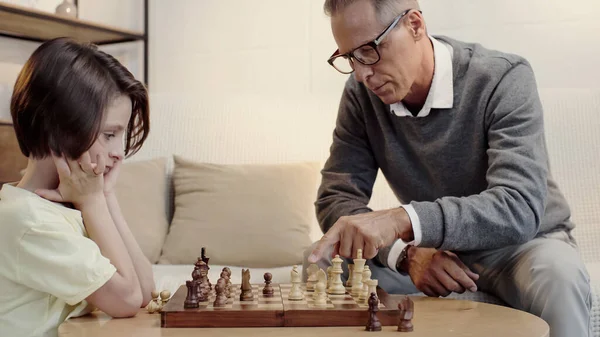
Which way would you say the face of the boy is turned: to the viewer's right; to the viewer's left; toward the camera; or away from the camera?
to the viewer's right

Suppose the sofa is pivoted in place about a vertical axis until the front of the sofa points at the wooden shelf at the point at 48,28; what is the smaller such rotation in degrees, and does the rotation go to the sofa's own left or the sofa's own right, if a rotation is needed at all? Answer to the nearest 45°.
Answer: approximately 135° to the sofa's own right

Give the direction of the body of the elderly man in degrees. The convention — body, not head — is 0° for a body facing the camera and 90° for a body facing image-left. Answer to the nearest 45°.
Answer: approximately 45°

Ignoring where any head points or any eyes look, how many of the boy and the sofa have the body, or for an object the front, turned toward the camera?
1

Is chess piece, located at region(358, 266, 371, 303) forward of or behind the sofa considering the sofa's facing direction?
forward

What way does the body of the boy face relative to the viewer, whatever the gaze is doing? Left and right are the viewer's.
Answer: facing to the right of the viewer

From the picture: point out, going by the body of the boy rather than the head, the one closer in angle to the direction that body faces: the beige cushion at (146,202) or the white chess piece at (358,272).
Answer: the white chess piece

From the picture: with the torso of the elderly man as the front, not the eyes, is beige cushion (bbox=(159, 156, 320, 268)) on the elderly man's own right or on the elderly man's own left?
on the elderly man's own right

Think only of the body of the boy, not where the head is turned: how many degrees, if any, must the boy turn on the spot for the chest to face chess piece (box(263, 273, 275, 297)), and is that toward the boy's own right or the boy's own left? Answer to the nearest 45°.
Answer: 0° — they already face it

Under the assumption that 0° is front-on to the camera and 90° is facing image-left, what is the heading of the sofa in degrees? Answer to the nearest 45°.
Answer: approximately 0°

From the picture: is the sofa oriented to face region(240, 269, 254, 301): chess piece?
yes

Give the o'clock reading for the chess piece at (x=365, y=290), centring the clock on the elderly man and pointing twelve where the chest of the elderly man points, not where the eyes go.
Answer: The chess piece is roughly at 11 o'clock from the elderly man.

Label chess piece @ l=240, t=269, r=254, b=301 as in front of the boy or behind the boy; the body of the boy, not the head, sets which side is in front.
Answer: in front
